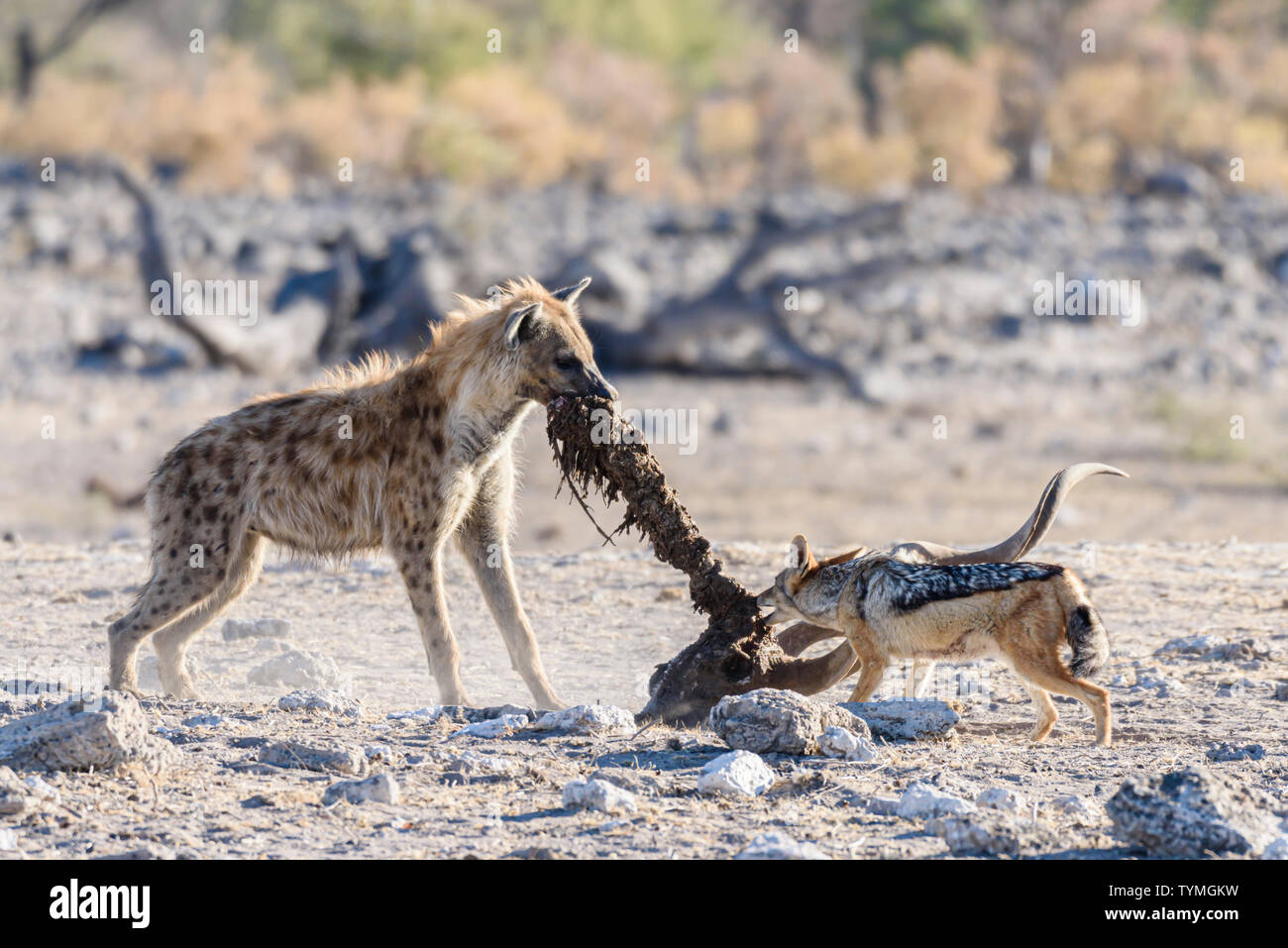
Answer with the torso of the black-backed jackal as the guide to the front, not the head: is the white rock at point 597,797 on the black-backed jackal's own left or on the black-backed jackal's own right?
on the black-backed jackal's own left

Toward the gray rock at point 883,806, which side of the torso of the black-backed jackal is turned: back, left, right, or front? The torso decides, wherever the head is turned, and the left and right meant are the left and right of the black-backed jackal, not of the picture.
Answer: left

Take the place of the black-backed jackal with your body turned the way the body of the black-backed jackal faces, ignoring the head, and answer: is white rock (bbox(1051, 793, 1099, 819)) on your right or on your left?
on your left

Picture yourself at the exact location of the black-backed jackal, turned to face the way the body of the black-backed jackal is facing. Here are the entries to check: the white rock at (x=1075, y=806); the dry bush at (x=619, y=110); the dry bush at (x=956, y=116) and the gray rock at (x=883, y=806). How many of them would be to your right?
2

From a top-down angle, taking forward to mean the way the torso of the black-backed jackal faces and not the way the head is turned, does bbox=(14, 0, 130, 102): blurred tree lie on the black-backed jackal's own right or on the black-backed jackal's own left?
on the black-backed jackal's own right

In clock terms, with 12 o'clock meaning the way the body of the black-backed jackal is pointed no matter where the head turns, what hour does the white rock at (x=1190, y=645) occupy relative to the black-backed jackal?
The white rock is roughly at 4 o'clock from the black-backed jackal.

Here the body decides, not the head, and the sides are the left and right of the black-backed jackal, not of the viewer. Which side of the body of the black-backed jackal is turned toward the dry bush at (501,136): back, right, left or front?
right

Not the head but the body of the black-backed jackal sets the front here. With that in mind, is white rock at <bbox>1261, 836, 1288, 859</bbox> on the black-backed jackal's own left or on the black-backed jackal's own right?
on the black-backed jackal's own left

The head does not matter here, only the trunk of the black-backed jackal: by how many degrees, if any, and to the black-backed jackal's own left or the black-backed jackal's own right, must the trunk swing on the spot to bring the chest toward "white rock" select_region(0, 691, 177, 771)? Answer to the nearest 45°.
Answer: approximately 45° to the black-backed jackal's own left

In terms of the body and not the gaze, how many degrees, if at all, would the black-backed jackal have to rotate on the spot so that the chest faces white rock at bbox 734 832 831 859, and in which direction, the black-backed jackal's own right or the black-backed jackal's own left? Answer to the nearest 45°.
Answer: approximately 90° to the black-backed jackal's own left

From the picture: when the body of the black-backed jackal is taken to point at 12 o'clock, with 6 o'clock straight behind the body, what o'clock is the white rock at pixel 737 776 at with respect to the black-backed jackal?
The white rock is roughly at 10 o'clock from the black-backed jackal.

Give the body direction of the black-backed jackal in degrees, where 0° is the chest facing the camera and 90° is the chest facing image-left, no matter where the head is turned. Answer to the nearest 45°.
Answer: approximately 90°

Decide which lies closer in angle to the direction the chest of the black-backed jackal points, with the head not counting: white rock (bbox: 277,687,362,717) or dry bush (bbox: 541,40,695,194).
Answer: the white rock

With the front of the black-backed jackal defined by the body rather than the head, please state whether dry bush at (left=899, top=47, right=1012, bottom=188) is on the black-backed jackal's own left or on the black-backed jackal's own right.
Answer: on the black-backed jackal's own right
